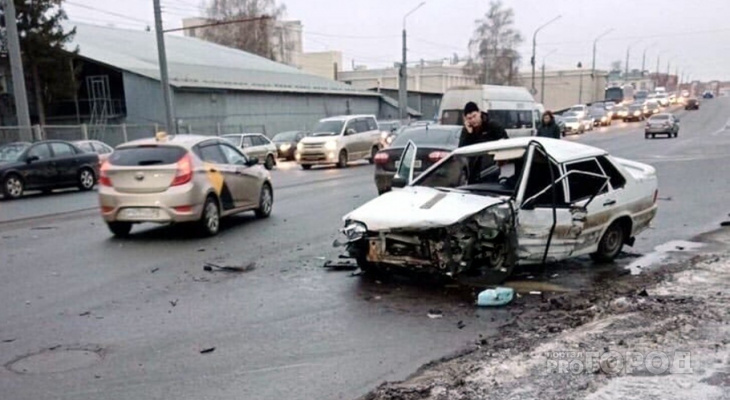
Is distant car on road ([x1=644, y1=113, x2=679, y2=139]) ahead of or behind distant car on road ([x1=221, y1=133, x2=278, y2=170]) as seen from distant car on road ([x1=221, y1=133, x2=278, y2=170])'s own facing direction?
behind

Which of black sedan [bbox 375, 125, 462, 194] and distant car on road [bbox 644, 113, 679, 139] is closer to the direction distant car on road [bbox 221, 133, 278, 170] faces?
the black sedan

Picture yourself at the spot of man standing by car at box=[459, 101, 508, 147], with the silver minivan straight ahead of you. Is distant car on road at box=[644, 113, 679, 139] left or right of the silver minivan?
right

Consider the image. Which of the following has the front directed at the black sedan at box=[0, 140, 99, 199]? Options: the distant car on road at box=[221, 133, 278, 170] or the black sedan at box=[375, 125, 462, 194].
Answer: the distant car on road

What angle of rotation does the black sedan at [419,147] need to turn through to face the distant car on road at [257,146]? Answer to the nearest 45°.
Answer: approximately 90° to its left

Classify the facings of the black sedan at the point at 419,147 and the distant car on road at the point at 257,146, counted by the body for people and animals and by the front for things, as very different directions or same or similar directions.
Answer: very different directions

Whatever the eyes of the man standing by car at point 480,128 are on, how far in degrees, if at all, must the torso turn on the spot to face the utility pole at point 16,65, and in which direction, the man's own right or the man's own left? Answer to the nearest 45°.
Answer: approximately 90° to the man's own right
